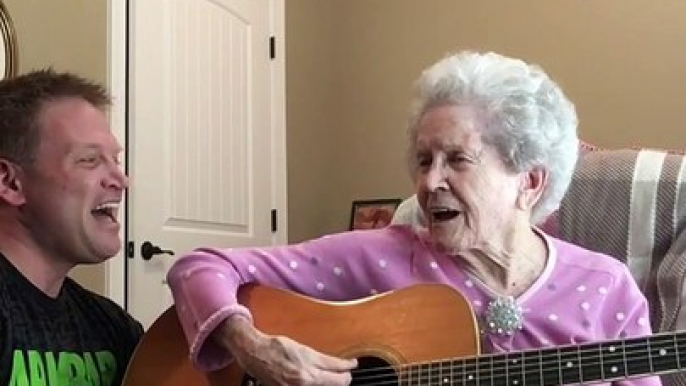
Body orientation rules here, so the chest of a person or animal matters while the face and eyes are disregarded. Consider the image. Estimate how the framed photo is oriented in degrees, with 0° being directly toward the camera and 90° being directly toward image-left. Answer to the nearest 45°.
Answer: approximately 0°

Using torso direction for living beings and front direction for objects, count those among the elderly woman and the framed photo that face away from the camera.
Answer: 0

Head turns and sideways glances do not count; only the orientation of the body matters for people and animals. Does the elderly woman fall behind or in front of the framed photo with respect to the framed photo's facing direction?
in front

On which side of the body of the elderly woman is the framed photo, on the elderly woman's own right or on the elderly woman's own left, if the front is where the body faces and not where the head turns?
on the elderly woman's own right

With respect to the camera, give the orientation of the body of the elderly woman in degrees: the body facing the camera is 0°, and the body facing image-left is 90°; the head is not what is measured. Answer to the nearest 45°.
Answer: approximately 45°

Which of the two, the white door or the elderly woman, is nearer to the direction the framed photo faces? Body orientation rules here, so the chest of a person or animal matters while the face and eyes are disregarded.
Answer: the elderly woman

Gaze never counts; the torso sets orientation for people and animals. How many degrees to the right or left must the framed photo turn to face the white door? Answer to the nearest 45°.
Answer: approximately 45° to its right

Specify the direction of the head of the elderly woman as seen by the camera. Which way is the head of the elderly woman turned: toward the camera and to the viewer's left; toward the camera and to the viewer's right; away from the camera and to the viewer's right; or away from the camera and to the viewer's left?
toward the camera and to the viewer's left
